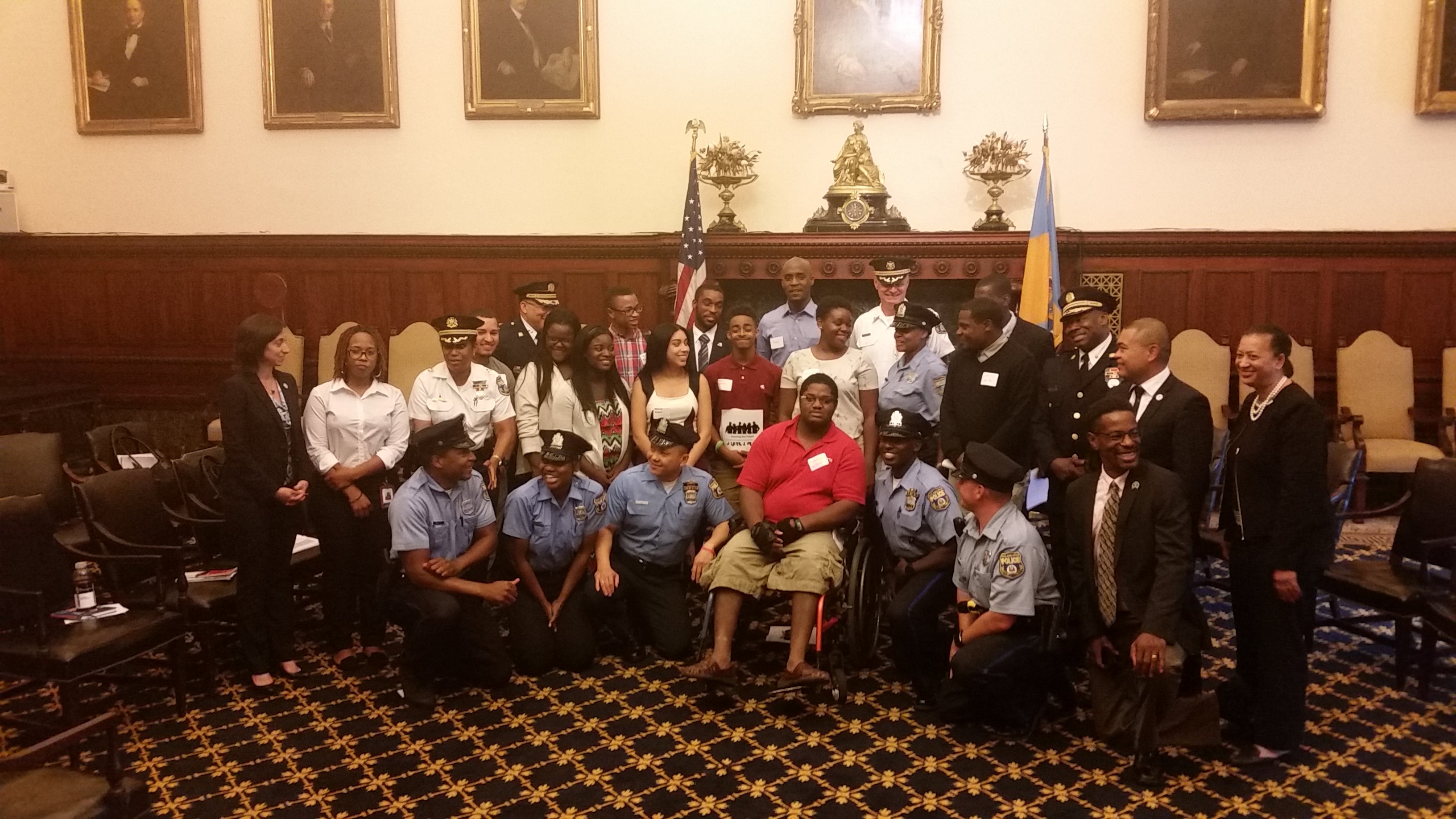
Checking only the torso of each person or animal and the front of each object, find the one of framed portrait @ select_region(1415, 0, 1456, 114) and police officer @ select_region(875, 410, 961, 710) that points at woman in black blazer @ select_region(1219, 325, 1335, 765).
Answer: the framed portrait

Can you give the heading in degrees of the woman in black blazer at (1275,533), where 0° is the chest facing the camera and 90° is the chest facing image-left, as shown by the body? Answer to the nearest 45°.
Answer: approximately 45°

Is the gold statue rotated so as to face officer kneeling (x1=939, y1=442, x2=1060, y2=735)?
yes

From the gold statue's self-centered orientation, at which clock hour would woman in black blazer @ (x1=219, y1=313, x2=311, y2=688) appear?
The woman in black blazer is roughly at 1 o'clock from the gold statue.

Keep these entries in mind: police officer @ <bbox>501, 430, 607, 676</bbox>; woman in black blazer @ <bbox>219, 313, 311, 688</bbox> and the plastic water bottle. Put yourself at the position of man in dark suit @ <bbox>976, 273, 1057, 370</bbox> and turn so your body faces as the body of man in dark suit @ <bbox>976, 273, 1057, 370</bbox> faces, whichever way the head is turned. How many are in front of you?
3

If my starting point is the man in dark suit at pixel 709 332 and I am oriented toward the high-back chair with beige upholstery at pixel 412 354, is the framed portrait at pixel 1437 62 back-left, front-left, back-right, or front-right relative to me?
back-right

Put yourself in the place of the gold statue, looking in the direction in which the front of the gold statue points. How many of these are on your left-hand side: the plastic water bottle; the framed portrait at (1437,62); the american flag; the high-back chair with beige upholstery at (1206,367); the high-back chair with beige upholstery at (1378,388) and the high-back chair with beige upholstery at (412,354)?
3

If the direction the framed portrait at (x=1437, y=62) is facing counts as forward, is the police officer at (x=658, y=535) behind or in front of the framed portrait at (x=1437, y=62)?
in front

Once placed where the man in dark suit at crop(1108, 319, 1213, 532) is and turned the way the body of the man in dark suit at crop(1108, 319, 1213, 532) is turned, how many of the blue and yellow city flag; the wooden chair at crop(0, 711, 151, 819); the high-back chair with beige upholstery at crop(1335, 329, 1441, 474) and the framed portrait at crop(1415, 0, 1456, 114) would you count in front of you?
1

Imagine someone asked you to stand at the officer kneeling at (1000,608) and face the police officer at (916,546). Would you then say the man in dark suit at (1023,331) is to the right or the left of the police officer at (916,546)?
right
